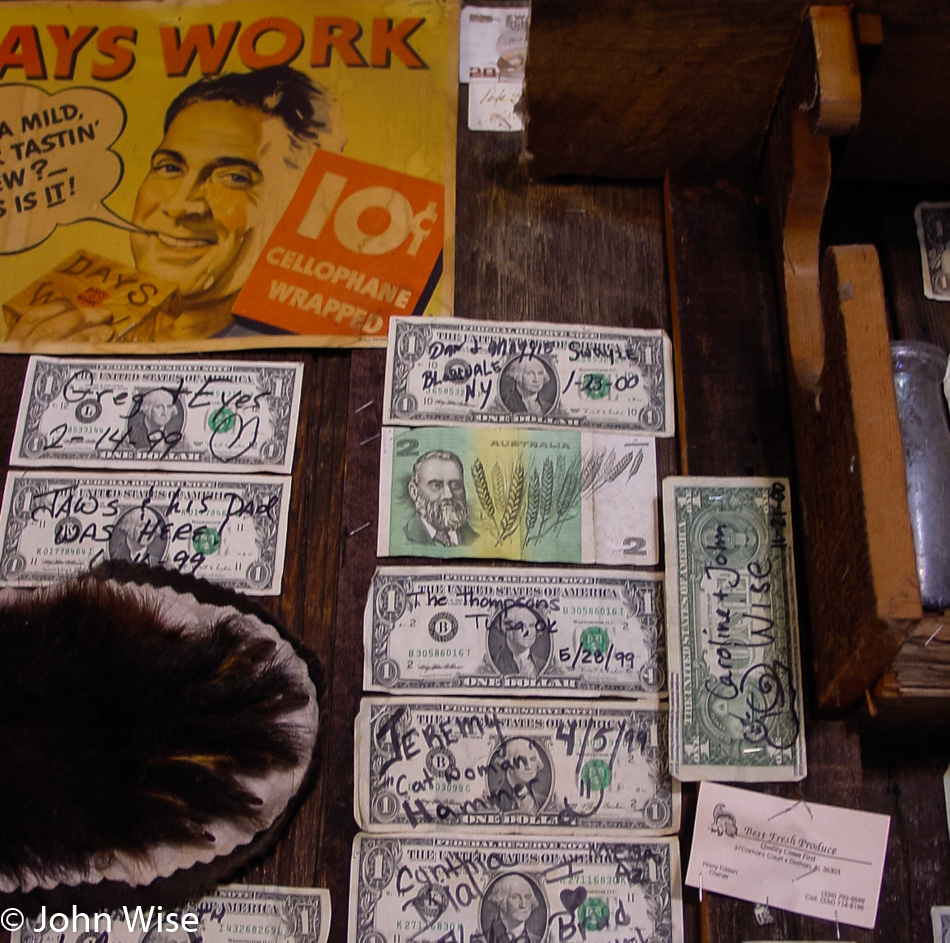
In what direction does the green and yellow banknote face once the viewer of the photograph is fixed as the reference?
facing the viewer

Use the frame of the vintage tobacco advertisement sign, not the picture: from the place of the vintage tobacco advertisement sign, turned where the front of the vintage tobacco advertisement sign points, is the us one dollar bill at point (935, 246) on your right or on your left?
on your left

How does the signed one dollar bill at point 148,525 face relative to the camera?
toward the camera

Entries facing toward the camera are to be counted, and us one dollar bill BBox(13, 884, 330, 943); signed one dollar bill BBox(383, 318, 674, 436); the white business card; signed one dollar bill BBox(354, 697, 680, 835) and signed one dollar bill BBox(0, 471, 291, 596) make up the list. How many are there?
5

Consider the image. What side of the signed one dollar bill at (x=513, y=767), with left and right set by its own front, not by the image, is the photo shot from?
front

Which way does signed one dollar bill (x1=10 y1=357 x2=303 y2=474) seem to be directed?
toward the camera

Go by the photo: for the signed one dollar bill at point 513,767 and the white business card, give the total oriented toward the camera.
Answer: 2
